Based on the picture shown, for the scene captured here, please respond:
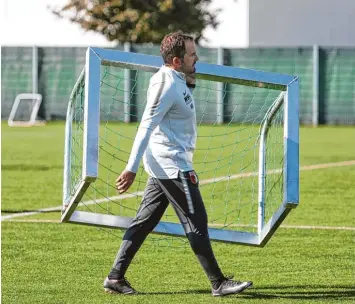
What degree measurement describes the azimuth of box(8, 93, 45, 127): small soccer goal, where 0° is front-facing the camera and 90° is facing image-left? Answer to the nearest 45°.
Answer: approximately 45°

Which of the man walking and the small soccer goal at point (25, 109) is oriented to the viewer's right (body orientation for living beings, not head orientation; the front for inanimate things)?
the man walking

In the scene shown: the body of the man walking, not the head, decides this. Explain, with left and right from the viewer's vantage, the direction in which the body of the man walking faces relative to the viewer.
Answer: facing to the right of the viewer

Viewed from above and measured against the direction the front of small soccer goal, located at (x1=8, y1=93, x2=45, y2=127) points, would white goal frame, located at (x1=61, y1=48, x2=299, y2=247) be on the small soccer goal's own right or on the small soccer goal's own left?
on the small soccer goal's own left

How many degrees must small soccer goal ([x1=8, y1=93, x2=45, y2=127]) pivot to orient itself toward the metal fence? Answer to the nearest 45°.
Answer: approximately 135° to its left

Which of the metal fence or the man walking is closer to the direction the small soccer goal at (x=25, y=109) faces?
the man walking

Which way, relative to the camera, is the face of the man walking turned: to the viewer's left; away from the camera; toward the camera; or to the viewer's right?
to the viewer's right

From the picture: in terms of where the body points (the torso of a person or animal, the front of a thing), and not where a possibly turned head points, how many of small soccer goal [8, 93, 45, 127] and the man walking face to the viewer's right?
1

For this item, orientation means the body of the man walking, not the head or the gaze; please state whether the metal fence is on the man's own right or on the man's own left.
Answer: on the man's own left

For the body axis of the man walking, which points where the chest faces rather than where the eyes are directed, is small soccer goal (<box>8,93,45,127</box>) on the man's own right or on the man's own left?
on the man's own left

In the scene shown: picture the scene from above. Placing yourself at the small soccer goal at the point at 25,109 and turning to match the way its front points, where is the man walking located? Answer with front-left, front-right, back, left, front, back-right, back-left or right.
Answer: front-left
